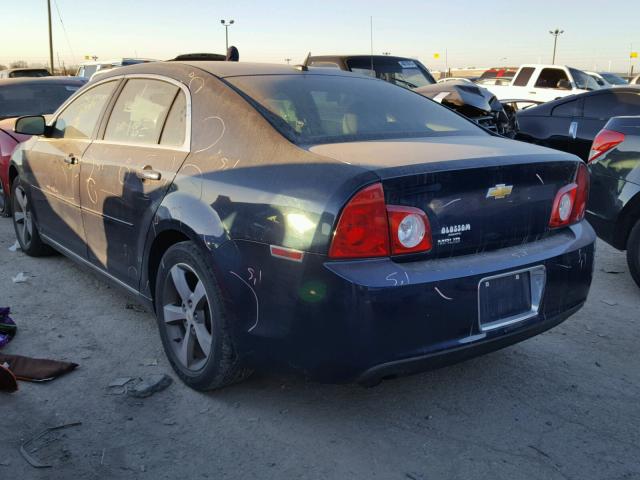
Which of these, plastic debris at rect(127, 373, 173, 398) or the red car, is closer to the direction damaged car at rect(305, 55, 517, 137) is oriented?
the plastic debris

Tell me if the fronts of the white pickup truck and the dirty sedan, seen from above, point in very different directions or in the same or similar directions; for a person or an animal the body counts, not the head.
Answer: very different directions

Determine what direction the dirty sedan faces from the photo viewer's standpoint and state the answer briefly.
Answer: facing away from the viewer and to the left of the viewer

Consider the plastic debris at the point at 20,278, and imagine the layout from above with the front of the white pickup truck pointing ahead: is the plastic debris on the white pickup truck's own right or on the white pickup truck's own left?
on the white pickup truck's own right

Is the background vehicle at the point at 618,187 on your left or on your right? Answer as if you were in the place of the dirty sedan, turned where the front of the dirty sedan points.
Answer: on your right

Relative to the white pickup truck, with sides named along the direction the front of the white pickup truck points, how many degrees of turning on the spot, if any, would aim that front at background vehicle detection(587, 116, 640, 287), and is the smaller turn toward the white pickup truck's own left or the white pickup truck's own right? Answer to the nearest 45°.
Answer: approximately 45° to the white pickup truck's own right

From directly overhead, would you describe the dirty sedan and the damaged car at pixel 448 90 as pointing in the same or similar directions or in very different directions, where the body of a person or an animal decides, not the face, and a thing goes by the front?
very different directions

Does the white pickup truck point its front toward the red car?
no

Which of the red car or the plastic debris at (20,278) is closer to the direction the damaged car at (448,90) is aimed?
the plastic debris
